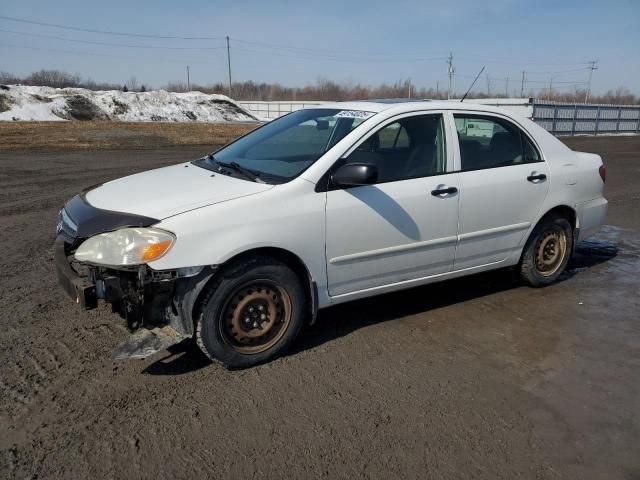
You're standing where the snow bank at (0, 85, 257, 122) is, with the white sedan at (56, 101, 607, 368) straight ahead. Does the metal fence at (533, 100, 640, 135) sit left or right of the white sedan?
left

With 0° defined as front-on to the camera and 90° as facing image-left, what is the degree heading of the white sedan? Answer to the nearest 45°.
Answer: approximately 45°

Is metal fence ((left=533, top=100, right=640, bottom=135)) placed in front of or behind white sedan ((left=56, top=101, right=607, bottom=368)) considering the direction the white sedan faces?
behind

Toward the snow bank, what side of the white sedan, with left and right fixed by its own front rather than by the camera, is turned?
right
